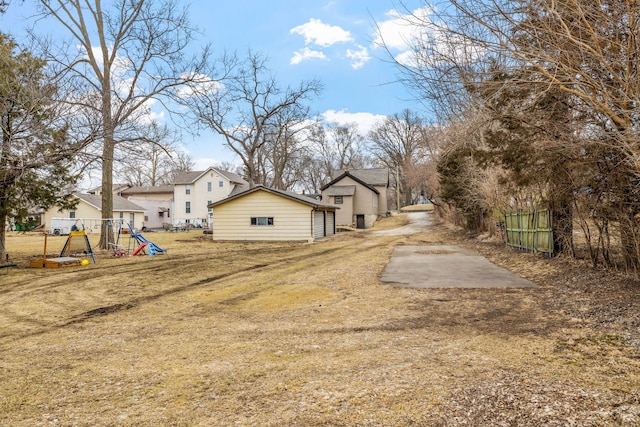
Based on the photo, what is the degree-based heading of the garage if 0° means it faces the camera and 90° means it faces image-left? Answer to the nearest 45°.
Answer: approximately 270°

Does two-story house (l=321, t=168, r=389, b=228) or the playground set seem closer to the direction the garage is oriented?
the two-story house

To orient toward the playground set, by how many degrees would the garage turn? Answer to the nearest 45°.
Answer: approximately 135° to its right

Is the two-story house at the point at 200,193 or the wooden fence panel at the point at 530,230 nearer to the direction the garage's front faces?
the wooden fence panel

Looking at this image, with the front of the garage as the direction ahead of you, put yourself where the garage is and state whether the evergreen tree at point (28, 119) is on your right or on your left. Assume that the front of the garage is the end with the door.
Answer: on your right

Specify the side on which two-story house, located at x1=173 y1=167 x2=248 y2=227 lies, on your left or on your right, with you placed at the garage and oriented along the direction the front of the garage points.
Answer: on your left
